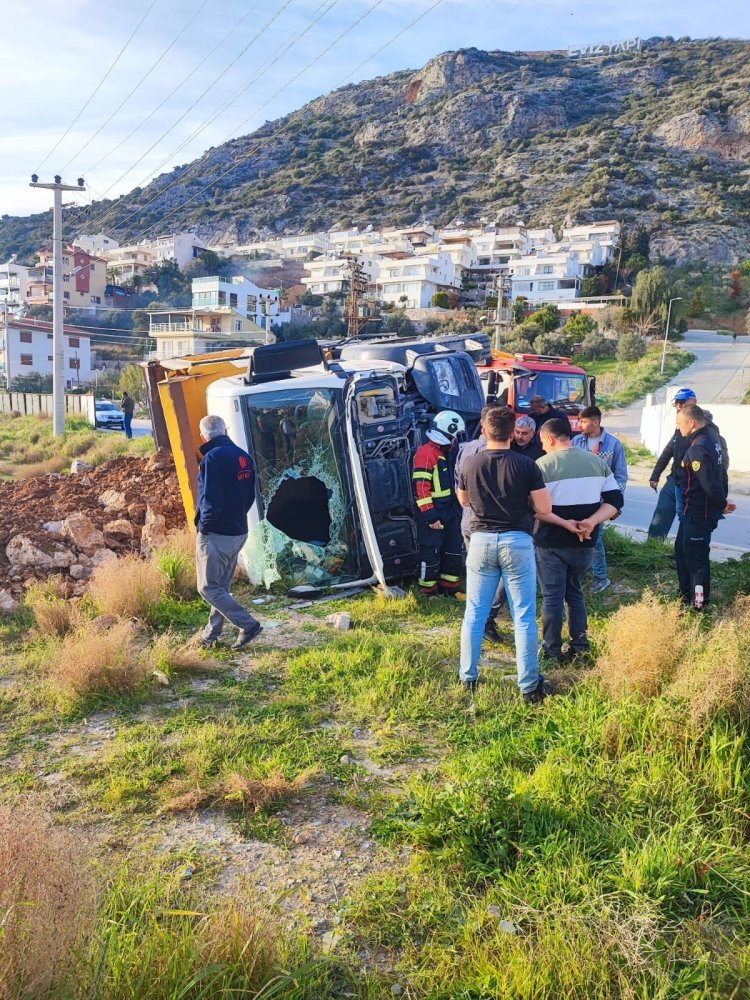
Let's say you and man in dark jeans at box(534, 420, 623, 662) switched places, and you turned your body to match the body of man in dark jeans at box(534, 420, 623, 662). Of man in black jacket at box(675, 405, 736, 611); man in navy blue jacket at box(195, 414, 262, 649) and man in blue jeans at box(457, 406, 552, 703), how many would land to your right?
1

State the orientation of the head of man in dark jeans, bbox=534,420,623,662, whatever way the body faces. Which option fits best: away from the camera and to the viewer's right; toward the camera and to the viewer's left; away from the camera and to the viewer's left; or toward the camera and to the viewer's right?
away from the camera and to the viewer's left

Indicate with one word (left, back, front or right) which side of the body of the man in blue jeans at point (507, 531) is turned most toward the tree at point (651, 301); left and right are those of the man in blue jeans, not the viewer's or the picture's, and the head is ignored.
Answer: front

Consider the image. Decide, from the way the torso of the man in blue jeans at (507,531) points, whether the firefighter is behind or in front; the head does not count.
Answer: in front

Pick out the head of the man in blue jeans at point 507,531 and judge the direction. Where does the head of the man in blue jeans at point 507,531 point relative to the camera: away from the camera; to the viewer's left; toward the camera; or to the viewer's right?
away from the camera

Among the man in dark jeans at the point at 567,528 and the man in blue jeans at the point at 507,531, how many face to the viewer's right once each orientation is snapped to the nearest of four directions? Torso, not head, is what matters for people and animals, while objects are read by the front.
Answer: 0

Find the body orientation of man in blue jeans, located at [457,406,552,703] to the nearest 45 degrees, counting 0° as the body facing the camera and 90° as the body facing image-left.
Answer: approximately 180°

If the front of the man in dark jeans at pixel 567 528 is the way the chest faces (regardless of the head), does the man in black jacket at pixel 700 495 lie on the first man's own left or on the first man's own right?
on the first man's own right

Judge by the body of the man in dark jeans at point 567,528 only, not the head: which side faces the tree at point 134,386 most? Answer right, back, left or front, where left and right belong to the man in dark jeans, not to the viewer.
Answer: front

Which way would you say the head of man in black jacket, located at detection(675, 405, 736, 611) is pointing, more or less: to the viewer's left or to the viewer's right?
to the viewer's left

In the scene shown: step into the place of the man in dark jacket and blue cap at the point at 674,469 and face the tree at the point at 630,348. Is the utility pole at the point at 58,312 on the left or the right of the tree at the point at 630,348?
left

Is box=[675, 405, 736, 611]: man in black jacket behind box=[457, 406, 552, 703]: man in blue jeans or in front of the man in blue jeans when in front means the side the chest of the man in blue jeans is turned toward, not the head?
in front
